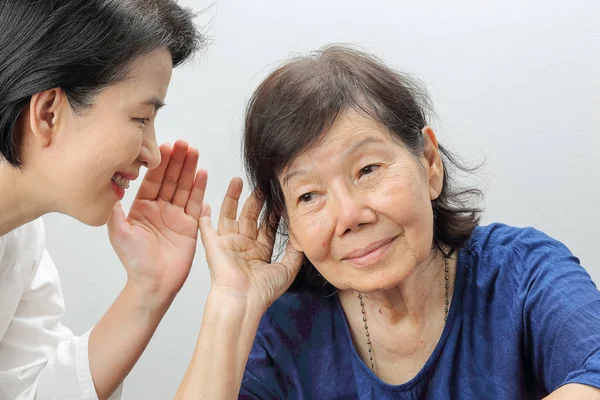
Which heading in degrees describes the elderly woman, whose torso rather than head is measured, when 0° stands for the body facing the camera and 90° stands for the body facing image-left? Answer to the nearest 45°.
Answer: approximately 0°
